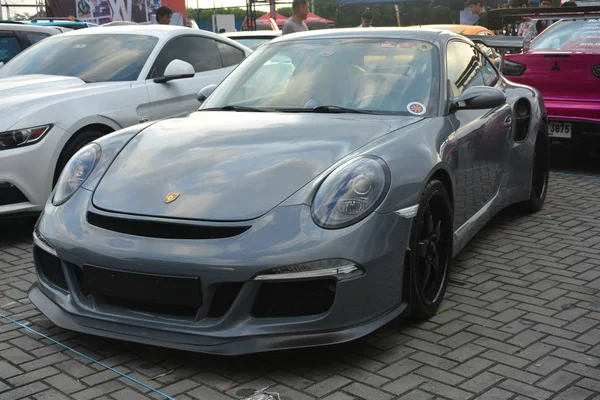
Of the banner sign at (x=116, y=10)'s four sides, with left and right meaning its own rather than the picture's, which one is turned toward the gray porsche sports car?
front

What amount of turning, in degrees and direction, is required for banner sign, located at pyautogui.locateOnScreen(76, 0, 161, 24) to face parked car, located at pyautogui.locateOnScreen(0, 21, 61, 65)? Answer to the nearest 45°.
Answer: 0° — it already faces it

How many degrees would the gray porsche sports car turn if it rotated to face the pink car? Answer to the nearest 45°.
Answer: approximately 180°

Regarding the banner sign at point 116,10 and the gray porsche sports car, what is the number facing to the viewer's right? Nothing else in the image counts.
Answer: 0

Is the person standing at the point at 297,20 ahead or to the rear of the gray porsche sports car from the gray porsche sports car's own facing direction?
to the rear

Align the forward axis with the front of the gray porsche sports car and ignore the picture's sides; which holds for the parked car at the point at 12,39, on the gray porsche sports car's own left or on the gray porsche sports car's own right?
on the gray porsche sports car's own right

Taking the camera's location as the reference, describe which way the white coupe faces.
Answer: facing the viewer and to the left of the viewer

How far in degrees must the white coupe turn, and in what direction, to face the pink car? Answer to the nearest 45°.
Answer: approximately 135° to its left

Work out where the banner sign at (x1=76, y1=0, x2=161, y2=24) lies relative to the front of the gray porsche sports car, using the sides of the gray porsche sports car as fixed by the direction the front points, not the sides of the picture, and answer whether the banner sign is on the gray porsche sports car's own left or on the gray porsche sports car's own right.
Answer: on the gray porsche sports car's own right

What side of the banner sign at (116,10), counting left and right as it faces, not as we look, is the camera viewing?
front

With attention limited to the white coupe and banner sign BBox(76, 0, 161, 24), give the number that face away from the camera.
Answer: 0
